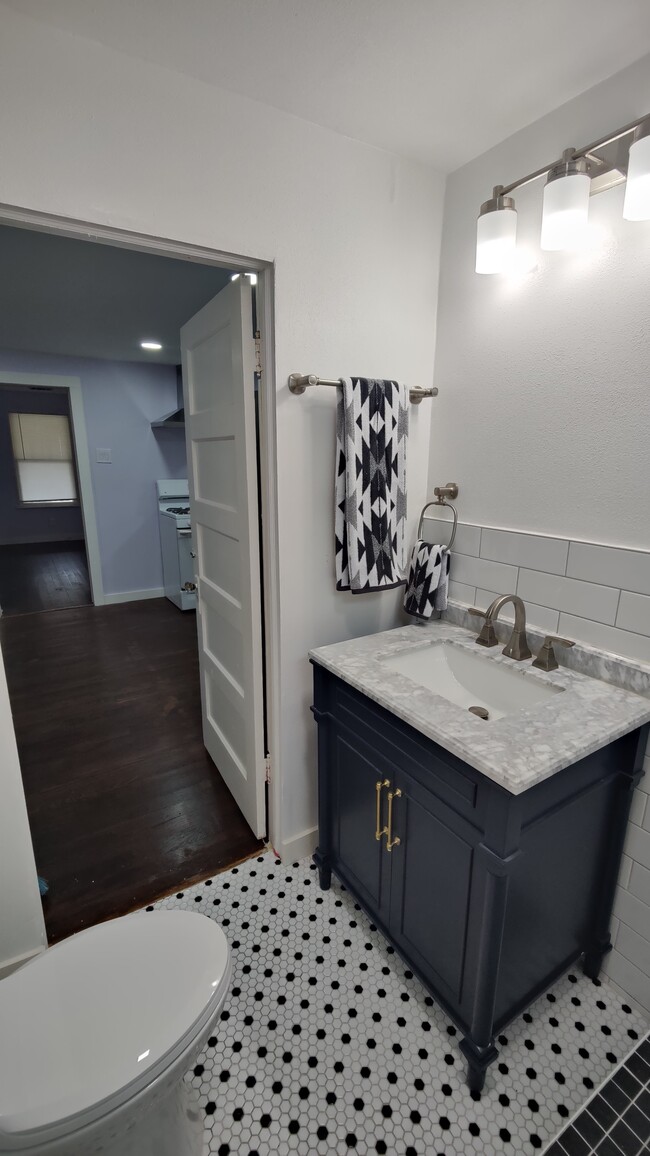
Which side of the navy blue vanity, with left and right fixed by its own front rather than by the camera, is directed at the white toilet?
front

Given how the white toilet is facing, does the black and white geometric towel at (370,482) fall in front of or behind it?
in front

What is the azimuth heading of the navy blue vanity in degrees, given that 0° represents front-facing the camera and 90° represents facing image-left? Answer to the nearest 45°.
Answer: approximately 45°

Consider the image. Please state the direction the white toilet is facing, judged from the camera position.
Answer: facing away from the viewer and to the right of the viewer

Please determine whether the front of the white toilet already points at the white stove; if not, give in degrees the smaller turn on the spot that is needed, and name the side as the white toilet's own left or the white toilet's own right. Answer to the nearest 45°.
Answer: approximately 45° to the white toilet's own left

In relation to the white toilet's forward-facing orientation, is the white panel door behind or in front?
in front

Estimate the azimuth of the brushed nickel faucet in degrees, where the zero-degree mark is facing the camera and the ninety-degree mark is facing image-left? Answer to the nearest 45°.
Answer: approximately 45°
